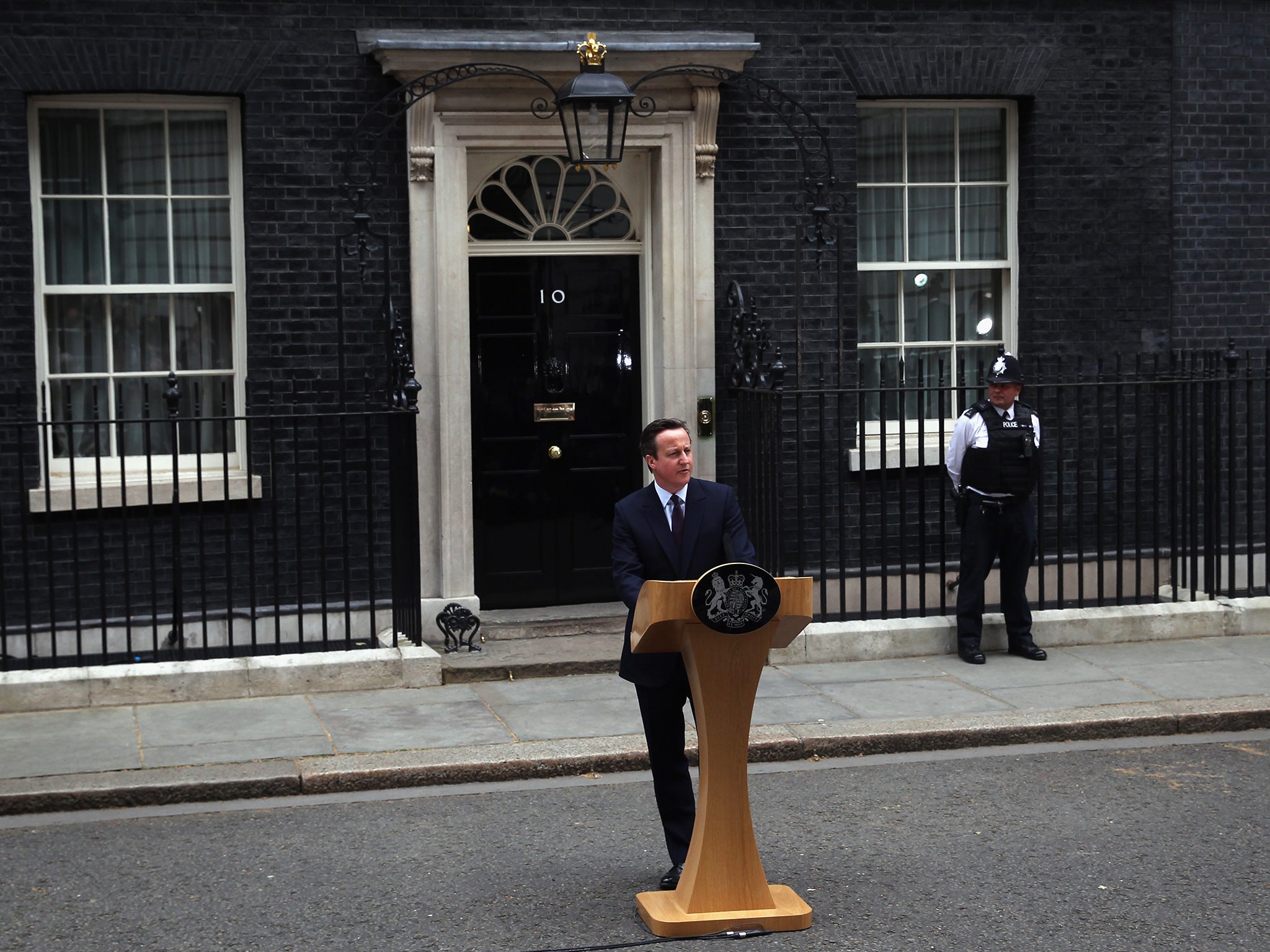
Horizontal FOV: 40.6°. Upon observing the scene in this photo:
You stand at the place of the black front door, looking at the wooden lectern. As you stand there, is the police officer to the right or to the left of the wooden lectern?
left

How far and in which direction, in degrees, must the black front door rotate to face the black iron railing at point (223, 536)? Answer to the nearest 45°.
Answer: approximately 90° to its right

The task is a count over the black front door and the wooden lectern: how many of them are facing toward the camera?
2

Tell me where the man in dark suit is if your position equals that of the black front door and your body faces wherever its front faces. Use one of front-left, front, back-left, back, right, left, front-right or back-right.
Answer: front

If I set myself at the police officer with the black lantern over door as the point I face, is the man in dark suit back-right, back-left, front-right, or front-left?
front-left

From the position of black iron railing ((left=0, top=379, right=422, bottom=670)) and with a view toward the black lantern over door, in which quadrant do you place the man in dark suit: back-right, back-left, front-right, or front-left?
front-right

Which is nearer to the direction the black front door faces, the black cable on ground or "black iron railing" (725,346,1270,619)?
the black cable on ground

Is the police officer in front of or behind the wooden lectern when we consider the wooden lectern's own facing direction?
behind

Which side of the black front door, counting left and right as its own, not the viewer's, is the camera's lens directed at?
front

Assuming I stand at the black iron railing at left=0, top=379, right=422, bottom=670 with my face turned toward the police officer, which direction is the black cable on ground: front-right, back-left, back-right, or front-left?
front-right

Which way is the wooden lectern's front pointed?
toward the camera

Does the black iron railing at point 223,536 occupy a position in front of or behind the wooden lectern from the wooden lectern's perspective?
behind

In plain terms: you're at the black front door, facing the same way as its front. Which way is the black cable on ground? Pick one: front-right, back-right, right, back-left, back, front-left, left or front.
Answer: front

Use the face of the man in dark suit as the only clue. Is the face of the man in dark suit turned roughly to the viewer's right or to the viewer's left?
to the viewer's right

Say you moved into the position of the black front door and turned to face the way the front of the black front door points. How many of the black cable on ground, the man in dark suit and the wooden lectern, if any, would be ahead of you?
3
